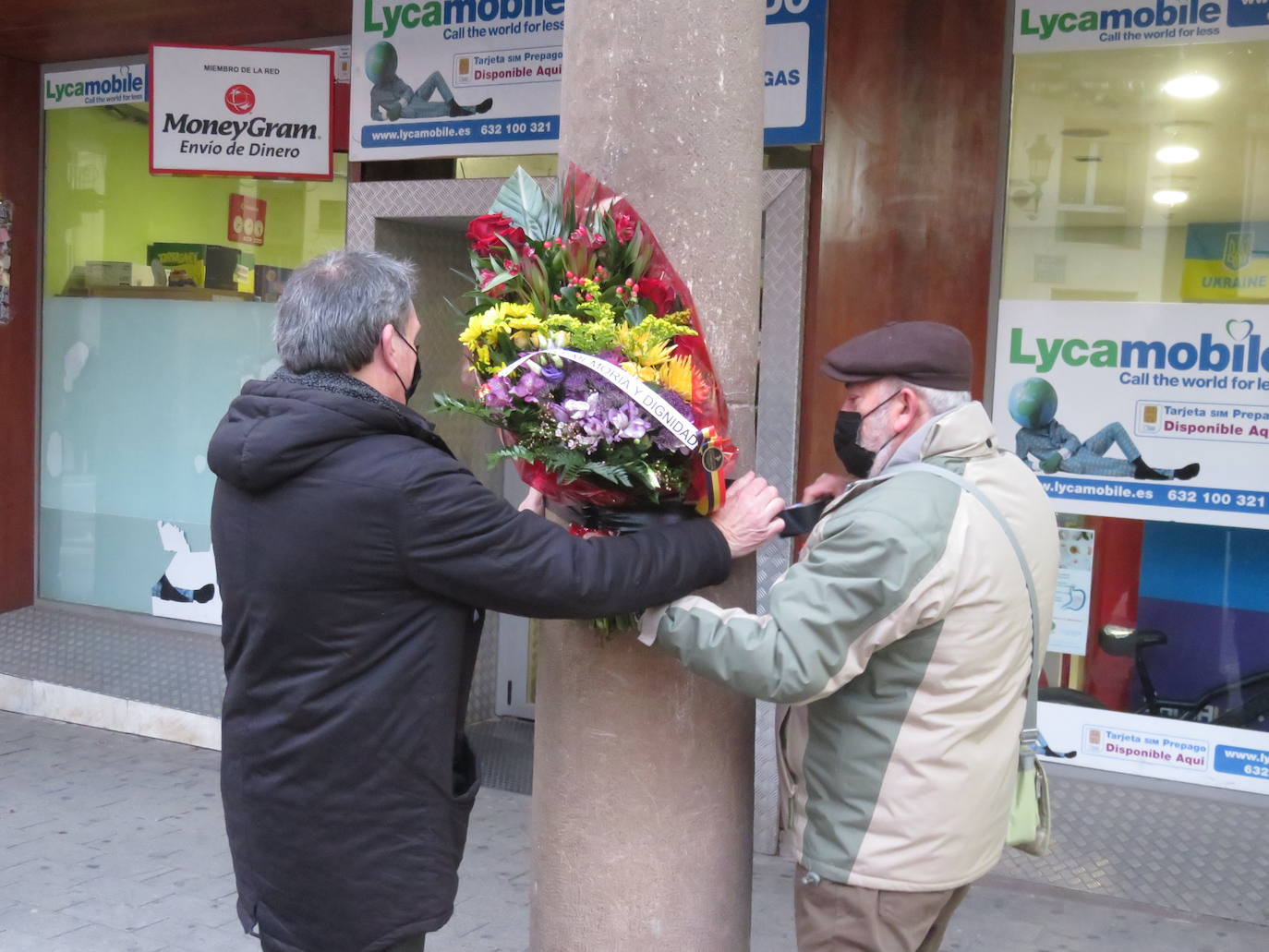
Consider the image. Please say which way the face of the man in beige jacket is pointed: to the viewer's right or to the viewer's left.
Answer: to the viewer's left

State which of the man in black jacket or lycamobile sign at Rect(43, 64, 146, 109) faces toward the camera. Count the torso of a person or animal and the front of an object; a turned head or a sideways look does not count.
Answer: the lycamobile sign

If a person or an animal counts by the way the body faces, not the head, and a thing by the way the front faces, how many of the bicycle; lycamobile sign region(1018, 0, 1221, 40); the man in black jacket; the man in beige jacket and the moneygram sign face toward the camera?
2

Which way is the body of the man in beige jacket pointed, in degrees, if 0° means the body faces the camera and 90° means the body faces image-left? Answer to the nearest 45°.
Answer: approximately 90°

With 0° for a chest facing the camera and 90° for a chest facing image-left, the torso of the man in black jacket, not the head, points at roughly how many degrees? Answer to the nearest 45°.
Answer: approximately 225°

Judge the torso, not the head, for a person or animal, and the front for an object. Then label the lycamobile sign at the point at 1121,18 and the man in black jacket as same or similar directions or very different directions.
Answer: very different directions

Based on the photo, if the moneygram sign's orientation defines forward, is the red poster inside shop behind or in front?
behind

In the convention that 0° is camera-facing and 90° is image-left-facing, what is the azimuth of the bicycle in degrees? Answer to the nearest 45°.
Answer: approximately 270°

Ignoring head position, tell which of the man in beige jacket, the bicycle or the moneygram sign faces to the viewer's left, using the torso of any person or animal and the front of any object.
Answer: the man in beige jacket

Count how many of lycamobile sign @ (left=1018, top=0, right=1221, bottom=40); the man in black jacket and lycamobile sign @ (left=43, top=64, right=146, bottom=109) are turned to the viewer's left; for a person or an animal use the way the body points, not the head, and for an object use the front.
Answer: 0

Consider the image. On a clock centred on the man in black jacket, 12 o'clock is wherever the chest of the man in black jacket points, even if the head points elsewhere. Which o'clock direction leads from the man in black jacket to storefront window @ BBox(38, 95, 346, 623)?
The storefront window is roughly at 10 o'clock from the man in black jacket.

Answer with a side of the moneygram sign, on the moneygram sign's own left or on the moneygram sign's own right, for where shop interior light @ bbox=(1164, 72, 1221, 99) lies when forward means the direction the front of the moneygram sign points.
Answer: on the moneygram sign's own left

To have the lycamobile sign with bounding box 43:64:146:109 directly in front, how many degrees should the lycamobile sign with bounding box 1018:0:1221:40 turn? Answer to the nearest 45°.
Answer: approximately 90° to its right

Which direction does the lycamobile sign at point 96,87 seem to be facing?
toward the camera
